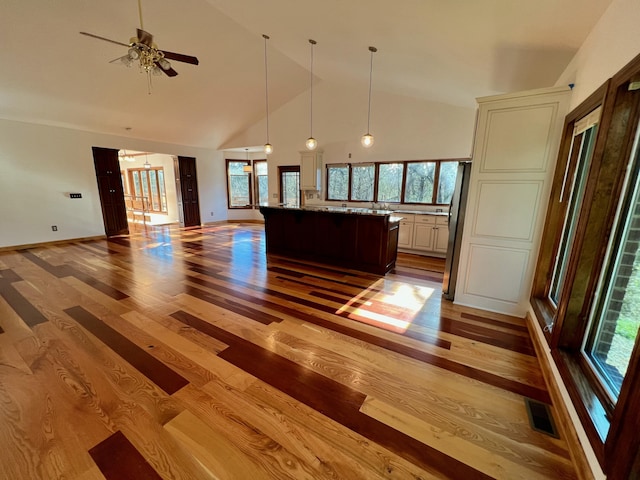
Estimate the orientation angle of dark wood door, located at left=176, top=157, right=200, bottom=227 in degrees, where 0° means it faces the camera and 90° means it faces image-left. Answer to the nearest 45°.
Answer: approximately 315°

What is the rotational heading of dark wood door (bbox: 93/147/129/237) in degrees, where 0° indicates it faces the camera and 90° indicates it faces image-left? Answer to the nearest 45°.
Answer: approximately 0°

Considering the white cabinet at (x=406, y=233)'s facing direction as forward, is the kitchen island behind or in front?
in front

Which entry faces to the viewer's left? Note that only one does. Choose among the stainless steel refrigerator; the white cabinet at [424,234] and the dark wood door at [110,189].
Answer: the stainless steel refrigerator

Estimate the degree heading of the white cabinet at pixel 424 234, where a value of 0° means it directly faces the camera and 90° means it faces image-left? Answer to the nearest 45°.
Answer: approximately 0°

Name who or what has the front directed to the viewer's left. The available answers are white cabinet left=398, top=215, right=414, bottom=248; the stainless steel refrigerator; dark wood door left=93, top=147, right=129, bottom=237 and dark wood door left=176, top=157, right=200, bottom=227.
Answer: the stainless steel refrigerator

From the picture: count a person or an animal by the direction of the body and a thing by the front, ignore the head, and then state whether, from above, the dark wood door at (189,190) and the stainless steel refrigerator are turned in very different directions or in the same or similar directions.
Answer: very different directions

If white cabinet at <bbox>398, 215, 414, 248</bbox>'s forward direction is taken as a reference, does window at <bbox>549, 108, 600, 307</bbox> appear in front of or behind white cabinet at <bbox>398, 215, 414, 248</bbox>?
in front

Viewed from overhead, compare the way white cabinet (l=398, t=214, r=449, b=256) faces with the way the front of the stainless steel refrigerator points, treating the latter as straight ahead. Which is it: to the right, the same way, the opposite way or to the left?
to the left

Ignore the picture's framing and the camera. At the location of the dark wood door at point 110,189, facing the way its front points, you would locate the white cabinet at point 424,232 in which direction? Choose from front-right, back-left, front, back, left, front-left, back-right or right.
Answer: front-left

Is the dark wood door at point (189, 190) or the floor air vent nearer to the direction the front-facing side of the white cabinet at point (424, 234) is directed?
the floor air vent

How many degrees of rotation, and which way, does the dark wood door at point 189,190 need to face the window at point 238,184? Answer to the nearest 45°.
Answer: approximately 45° to its left

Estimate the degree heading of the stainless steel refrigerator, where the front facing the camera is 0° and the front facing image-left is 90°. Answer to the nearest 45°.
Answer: approximately 90°
